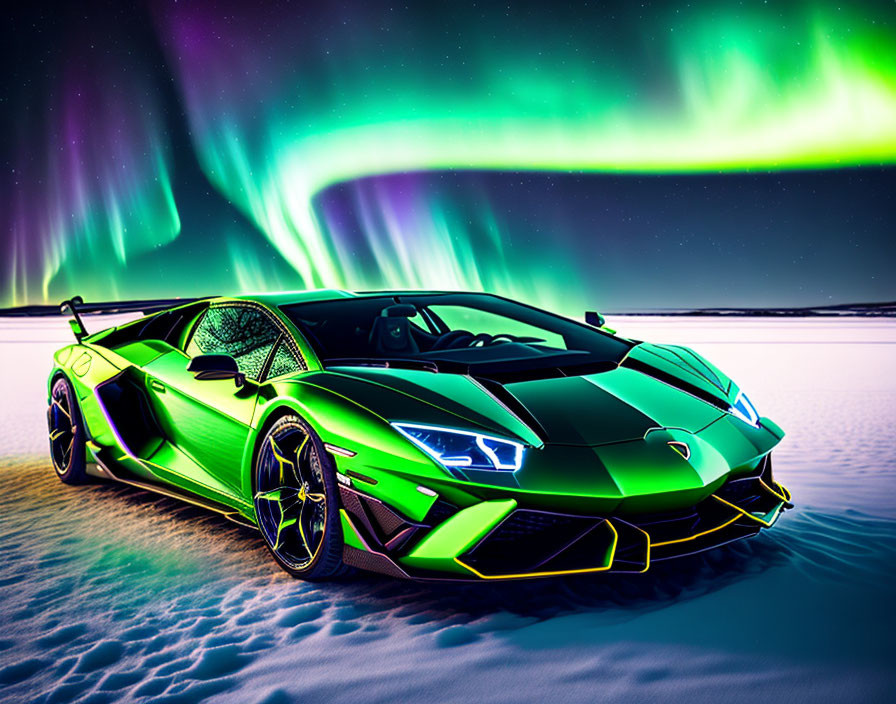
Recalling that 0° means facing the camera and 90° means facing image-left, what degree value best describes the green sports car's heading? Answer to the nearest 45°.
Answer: approximately 315°
